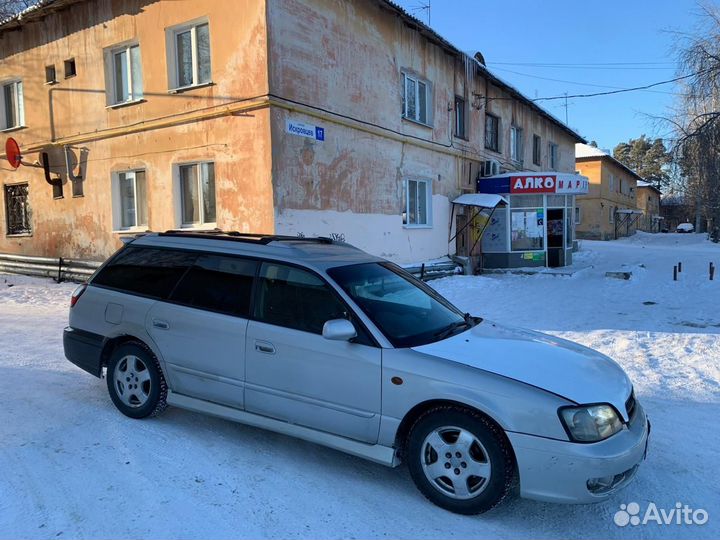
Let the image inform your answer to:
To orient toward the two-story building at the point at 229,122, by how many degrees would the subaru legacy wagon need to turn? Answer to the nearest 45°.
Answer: approximately 135° to its left

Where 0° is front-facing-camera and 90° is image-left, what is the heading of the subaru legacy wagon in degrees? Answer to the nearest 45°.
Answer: approximately 315°

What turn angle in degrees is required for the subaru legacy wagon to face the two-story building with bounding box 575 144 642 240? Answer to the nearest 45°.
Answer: approximately 90° to its left
